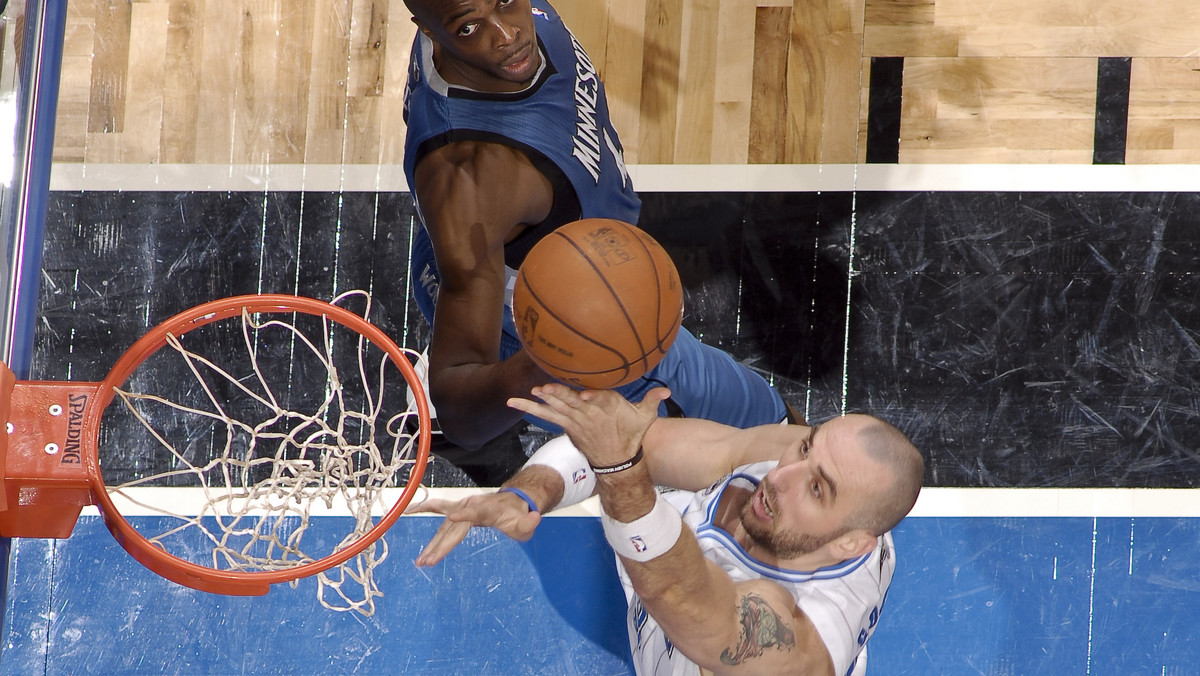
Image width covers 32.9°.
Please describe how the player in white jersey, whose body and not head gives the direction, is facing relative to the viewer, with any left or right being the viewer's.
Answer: facing to the left of the viewer

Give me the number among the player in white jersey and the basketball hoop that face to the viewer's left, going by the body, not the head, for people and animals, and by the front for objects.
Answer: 1

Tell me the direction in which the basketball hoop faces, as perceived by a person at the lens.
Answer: facing to the right of the viewer

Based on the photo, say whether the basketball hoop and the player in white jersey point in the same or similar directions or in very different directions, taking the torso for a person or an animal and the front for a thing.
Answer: very different directions
